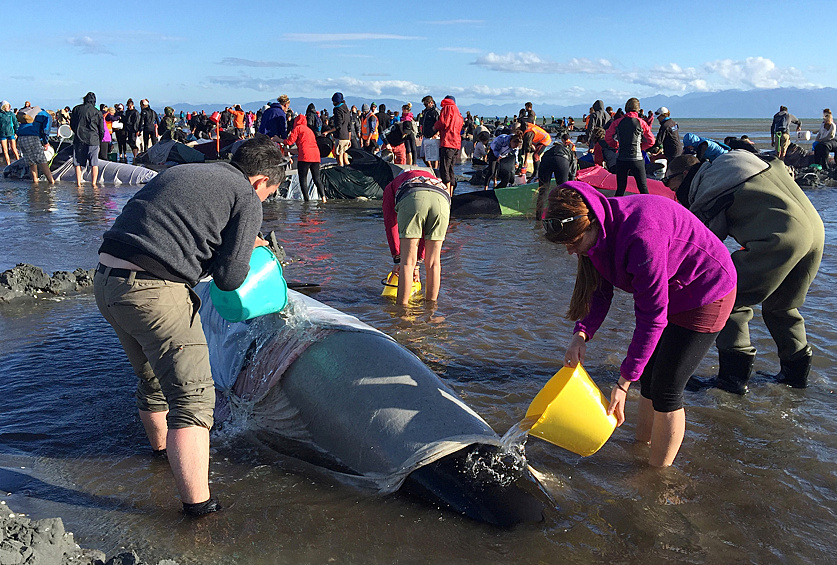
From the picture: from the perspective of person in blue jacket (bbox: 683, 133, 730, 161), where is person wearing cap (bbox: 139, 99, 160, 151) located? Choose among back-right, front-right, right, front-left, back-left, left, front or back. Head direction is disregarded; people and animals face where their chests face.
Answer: front-right

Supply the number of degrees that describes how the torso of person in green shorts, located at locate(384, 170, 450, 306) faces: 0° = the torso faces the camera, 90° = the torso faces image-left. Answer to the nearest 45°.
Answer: approximately 180°

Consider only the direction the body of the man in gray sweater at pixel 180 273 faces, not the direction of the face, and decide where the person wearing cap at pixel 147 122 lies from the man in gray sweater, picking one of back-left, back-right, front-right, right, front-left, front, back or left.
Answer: front-left

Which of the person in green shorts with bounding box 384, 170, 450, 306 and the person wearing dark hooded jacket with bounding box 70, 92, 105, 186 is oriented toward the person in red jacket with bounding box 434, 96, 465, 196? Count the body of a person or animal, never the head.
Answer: the person in green shorts

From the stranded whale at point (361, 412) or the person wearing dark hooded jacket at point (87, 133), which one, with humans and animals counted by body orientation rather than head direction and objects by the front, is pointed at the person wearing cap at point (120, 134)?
the person wearing dark hooded jacket at point (87, 133)

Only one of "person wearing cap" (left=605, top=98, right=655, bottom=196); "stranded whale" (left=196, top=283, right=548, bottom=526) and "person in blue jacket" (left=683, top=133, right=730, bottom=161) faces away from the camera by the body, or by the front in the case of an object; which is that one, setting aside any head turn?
the person wearing cap

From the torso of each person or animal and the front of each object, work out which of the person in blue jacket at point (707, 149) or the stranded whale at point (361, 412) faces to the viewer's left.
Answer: the person in blue jacket

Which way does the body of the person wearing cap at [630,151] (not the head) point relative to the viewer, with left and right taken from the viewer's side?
facing away from the viewer

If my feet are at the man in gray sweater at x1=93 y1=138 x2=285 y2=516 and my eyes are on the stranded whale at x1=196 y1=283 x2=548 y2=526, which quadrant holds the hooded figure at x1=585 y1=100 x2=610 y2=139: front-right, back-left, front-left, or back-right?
front-left

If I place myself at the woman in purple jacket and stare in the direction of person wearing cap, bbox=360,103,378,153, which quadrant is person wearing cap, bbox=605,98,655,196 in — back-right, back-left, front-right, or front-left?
front-right

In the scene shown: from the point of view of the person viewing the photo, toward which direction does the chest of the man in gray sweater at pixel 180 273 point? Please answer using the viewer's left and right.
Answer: facing away from the viewer and to the right of the viewer

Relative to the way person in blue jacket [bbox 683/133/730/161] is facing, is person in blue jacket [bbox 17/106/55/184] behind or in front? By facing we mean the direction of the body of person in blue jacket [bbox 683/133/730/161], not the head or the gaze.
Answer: in front
